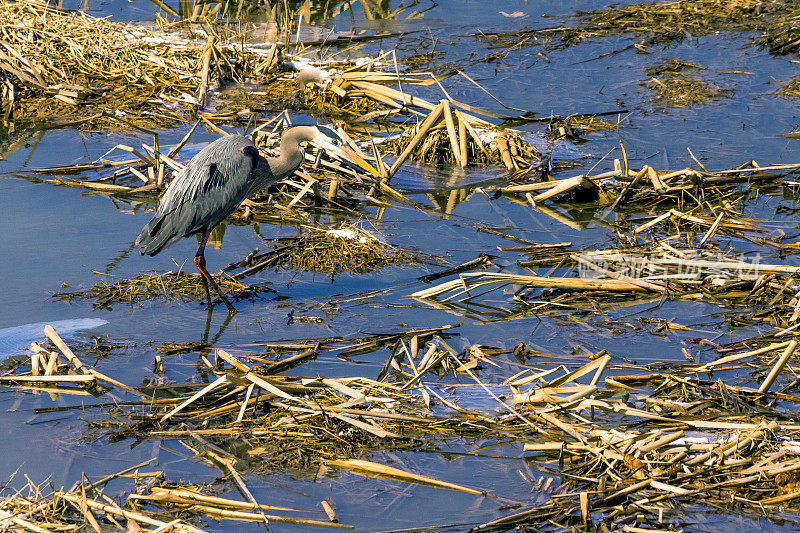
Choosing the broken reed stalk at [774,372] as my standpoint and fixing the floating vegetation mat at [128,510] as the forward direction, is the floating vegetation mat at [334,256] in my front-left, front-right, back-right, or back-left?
front-right

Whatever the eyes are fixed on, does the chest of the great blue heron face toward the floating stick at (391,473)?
no

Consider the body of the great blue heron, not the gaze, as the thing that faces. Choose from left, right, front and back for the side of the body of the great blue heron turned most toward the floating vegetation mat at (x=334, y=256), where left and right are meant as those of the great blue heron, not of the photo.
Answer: front

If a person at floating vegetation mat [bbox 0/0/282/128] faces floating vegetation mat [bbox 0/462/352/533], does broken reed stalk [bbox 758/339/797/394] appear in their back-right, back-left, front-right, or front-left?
front-left

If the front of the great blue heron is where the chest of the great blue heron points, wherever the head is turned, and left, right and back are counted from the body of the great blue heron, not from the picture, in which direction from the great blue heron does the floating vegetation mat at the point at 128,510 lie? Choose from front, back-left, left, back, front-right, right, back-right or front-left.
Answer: right

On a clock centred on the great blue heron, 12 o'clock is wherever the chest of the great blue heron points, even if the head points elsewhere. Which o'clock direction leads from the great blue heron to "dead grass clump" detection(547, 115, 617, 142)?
The dead grass clump is roughly at 11 o'clock from the great blue heron.

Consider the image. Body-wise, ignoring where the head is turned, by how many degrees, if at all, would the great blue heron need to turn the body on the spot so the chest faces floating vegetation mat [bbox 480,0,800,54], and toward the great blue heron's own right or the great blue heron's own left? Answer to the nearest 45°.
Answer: approximately 45° to the great blue heron's own left

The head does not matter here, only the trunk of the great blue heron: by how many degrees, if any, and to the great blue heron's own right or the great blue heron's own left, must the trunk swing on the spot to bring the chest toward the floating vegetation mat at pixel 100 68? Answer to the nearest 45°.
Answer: approximately 90° to the great blue heron's own left

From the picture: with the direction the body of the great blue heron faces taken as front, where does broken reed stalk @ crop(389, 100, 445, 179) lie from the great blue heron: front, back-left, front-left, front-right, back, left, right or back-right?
front-left

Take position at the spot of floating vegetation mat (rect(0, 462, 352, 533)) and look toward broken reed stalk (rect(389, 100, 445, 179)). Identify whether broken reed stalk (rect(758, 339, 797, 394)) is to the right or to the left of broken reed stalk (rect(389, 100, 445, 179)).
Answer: right

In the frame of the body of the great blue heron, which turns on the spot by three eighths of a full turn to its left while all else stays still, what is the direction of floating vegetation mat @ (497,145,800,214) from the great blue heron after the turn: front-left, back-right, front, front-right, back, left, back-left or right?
back-right

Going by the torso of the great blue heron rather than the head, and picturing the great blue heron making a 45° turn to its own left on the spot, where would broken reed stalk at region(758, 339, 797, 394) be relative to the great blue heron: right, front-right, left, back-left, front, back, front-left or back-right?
right

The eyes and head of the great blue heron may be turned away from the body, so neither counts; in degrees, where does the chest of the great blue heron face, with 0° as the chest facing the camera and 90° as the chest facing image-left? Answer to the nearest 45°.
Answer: approximately 270°
